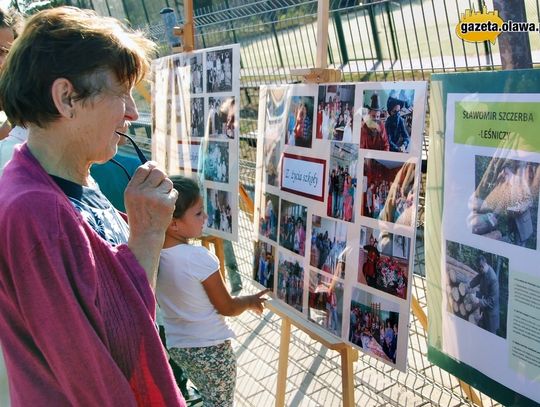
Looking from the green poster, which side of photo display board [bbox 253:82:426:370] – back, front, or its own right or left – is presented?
left

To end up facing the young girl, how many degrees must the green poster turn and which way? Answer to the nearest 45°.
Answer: approximately 45° to its right

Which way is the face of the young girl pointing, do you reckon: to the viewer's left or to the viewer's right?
to the viewer's right

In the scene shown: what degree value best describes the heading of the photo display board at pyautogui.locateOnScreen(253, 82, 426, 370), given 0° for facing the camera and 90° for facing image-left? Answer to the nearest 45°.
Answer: approximately 45°

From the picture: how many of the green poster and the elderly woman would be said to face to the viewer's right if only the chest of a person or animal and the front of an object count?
1

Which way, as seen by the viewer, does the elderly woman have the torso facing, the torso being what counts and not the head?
to the viewer's right

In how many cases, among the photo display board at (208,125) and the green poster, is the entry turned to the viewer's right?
0

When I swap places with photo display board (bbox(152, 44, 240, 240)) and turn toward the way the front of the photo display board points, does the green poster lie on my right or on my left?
on my left

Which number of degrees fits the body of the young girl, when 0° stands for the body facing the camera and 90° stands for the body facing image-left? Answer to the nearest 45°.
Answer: approximately 225°

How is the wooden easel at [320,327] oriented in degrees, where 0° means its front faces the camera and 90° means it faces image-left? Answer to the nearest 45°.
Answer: approximately 45°

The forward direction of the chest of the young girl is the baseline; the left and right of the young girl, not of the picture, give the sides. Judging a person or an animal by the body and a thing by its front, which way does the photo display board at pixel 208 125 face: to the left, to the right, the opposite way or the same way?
the opposite way

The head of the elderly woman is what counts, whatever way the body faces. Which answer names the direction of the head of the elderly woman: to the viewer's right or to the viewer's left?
to the viewer's right

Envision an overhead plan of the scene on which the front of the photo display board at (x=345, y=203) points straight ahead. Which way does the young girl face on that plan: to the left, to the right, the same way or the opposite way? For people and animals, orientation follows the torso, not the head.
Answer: the opposite way
